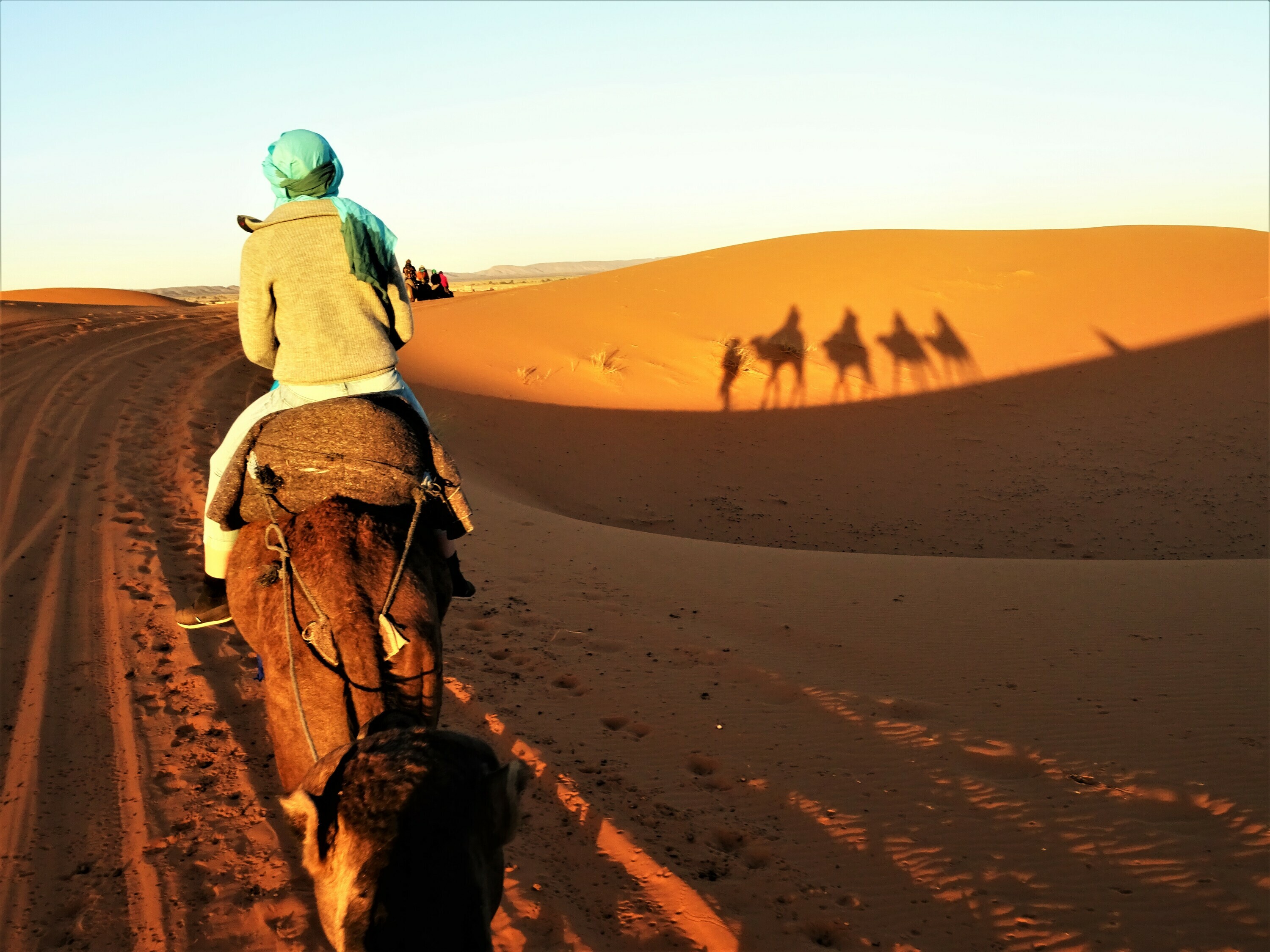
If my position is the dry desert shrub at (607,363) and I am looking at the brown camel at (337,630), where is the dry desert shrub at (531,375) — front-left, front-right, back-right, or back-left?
front-right

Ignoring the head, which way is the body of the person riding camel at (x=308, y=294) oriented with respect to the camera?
away from the camera

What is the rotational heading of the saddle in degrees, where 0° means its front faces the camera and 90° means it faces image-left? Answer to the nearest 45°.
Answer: approximately 180°

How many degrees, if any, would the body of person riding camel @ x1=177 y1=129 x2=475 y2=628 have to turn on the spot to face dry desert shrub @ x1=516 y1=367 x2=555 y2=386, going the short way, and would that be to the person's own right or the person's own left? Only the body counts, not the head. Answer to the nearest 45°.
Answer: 0° — they already face it
